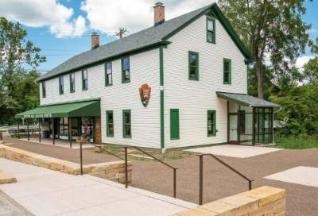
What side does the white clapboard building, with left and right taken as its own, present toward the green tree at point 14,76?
right

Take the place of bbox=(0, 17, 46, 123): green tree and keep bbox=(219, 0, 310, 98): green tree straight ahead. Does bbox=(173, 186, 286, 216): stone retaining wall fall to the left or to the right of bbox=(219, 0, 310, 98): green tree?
right

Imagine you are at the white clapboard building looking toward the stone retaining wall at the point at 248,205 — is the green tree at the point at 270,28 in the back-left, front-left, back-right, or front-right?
back-left

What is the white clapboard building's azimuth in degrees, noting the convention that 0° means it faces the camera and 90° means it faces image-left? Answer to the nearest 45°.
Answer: approximately 45°

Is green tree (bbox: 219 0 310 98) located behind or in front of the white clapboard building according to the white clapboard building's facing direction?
behind

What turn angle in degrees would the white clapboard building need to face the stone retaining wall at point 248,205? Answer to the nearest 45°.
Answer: approximately 45° to its left

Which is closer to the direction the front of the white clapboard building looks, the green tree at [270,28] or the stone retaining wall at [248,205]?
the stone retaining wall
